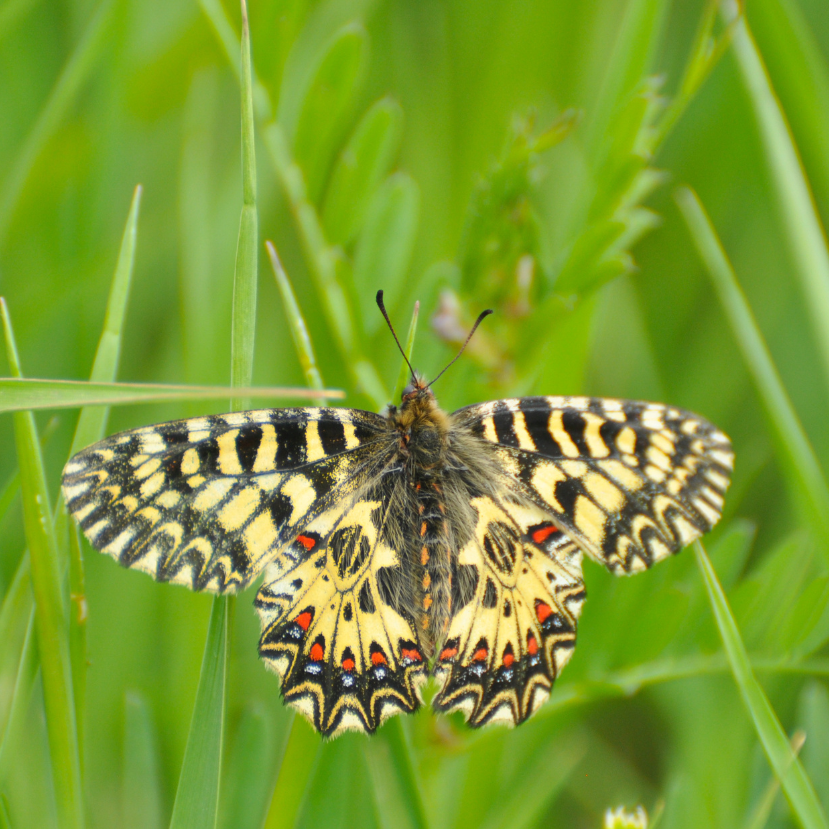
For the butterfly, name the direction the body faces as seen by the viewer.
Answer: away from the camera
